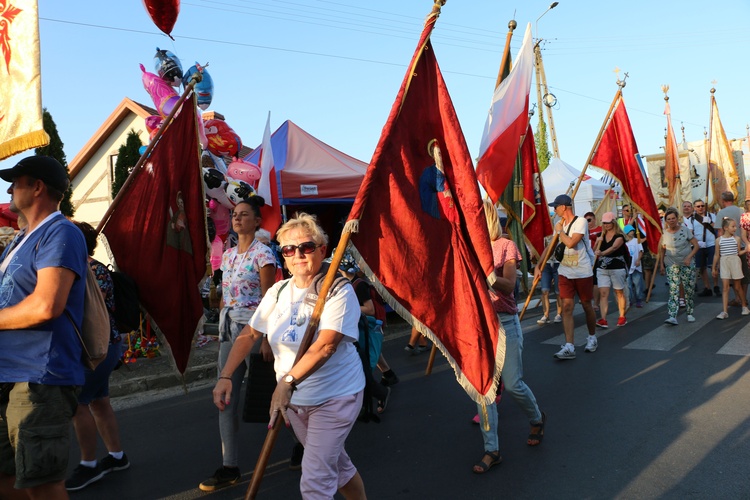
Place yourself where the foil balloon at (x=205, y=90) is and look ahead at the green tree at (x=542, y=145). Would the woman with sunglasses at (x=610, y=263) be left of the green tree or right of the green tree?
right

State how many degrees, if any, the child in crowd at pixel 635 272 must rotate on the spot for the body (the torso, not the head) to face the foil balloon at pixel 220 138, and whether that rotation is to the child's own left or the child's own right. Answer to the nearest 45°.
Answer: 0° — they already face it

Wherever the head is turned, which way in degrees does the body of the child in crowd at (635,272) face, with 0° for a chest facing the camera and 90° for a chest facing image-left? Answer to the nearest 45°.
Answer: approximately 45°

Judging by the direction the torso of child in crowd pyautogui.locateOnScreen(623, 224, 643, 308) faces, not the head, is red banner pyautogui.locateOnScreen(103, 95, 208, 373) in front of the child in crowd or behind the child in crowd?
in front

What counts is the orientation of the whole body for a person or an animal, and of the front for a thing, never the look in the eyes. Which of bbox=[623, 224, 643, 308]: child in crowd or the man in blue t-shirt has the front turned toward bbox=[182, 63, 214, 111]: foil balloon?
the child in crowd
